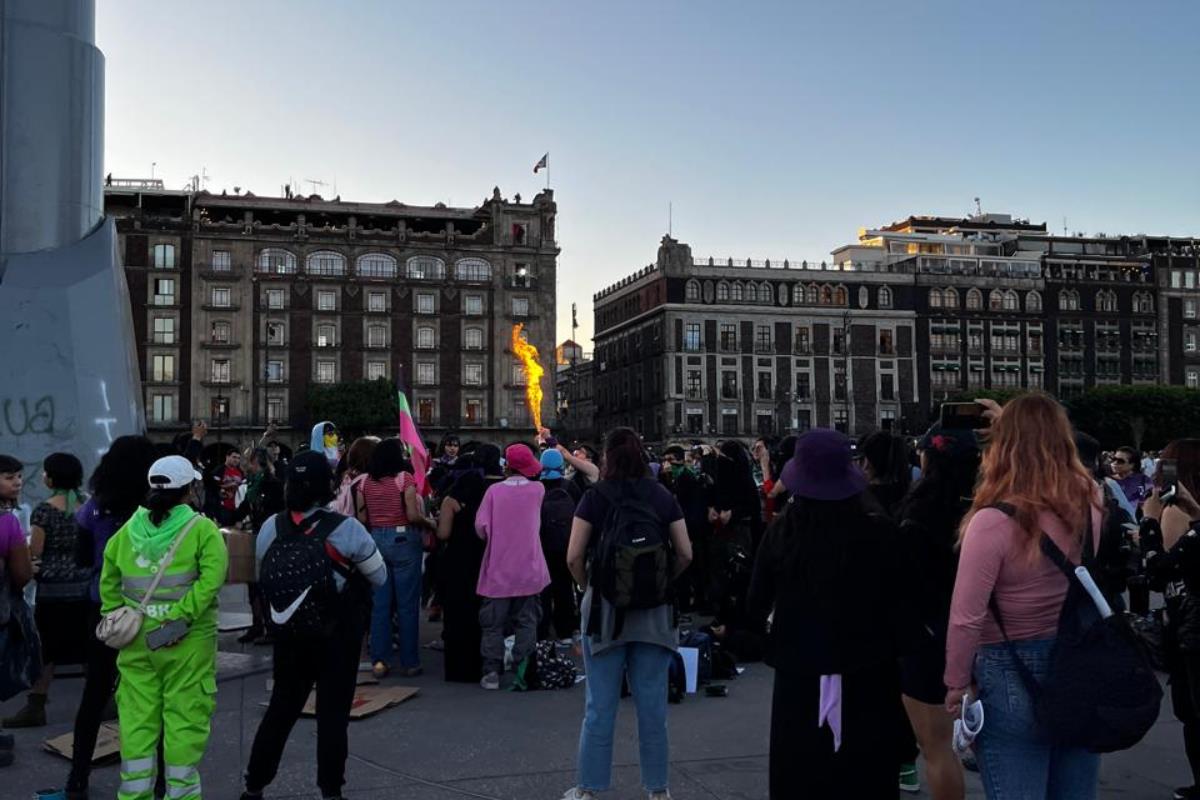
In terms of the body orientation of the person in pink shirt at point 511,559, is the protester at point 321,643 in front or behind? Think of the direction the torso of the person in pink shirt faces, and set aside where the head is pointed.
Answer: behind

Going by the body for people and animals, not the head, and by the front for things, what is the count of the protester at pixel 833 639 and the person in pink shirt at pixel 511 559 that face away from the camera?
2

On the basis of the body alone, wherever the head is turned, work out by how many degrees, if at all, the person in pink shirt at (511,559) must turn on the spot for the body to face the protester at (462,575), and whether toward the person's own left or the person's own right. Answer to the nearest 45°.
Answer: approximately 45° to the person's own left

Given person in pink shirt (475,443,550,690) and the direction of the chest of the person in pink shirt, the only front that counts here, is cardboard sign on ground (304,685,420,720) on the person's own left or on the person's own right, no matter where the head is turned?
on the person's own left

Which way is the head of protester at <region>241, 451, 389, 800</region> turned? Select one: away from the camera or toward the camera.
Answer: away from the camera

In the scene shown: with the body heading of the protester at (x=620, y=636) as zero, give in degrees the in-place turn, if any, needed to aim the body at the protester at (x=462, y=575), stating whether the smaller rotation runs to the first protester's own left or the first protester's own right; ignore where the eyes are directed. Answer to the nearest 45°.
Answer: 0° — they already face them

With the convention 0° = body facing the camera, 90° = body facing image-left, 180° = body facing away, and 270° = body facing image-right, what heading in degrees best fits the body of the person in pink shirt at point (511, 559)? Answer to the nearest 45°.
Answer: approximately 180°

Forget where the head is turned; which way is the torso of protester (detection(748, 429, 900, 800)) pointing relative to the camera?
away from the camera

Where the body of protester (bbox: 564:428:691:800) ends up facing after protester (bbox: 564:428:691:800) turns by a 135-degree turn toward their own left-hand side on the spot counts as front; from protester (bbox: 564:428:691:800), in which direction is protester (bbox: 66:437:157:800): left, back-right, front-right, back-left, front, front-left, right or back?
front-right

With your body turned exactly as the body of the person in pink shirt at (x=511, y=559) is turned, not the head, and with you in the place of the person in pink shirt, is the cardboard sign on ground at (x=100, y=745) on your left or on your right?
on your left

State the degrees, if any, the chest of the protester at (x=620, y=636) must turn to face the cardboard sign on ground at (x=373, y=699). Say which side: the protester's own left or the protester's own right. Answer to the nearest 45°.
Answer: approximately 45° to the protester's own left

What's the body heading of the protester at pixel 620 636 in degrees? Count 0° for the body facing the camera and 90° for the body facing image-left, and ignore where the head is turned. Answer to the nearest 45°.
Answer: approximately 180°

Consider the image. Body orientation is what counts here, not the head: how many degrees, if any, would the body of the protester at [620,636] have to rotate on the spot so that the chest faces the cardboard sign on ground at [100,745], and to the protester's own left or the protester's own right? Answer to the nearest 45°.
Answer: approximately 90° to the protester's own left
